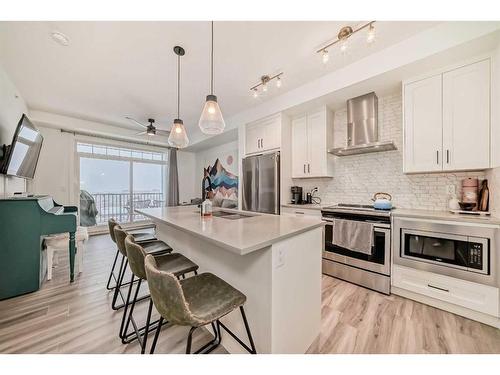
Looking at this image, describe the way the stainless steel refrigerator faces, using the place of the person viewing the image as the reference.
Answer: facing the viewer and to the left of the viewer

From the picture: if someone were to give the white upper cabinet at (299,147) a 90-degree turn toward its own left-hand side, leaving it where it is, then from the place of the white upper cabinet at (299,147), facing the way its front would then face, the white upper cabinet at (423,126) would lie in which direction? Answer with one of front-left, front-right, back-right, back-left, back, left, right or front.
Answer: front

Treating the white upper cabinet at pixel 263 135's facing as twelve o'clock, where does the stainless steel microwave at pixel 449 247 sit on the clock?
The stainless steel microwave is roughly at 9 o'clock from the white upper cabinet.

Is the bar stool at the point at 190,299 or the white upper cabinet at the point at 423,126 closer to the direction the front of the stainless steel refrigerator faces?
the bar stool

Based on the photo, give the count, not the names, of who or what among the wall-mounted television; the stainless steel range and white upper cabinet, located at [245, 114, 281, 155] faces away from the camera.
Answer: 0

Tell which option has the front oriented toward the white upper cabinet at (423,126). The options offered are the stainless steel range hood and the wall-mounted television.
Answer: the wall-mounted television

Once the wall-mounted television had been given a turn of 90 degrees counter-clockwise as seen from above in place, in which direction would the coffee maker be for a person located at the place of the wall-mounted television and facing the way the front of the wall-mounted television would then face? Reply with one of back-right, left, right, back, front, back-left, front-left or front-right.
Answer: right

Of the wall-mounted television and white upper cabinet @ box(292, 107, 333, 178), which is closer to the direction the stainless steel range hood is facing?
the wall-mounted television

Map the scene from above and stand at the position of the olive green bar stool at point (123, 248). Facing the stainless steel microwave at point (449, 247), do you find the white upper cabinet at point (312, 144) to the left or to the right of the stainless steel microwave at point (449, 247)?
left

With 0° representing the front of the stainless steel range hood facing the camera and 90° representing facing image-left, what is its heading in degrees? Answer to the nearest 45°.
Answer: approximately 45°

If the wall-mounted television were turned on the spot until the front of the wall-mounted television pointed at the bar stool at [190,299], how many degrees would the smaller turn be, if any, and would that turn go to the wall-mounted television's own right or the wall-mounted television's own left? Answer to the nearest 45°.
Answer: approximately 45° to the wall-mounted television's own right

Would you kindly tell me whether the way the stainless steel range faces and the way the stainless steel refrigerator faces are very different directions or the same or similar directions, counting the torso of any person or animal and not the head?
same or similar directions

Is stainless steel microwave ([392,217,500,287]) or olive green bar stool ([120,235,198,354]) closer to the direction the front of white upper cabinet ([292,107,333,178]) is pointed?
the olive green bar stool

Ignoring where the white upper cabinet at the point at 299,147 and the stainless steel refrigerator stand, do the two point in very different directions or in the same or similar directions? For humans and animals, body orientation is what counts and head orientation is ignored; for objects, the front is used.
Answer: same or similar directions
